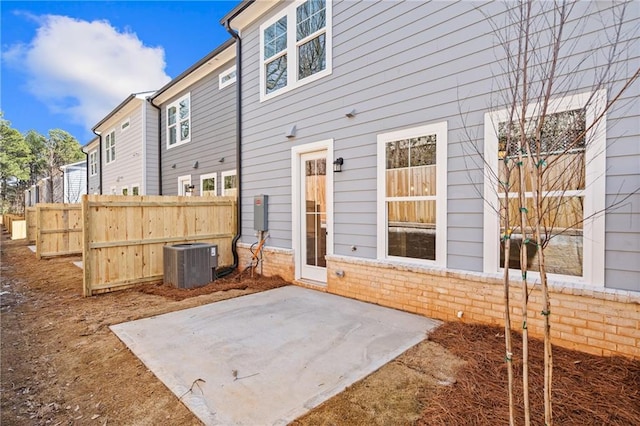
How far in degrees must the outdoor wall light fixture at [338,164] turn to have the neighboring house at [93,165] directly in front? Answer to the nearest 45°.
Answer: approximately 90° to its right

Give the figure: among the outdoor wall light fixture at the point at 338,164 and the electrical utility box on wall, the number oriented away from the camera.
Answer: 0

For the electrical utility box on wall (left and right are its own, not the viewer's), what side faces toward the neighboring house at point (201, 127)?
right

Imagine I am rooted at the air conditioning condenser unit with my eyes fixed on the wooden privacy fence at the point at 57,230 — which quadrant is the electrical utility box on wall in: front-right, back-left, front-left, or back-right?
back-right

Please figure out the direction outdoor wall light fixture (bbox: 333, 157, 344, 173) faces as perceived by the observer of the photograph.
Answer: facing the viewer and to the left of the viewer

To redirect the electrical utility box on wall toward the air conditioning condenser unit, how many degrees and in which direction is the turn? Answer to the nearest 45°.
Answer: approximately 45° to its right

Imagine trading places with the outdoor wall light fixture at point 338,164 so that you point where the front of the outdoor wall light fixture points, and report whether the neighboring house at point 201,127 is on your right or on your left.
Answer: on your right

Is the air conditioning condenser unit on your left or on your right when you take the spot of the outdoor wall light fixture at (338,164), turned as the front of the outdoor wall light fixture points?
on your right

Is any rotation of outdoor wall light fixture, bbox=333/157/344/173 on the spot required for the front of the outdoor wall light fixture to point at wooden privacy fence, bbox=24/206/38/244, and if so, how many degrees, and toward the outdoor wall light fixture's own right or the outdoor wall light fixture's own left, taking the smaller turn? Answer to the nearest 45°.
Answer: approximately 90° to the outdoor wall light fixture's own right

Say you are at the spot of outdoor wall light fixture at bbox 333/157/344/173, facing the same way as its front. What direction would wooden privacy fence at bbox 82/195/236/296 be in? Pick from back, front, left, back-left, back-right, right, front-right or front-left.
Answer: front-right

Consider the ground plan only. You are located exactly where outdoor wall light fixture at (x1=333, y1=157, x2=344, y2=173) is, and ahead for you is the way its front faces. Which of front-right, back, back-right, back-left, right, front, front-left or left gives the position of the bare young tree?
left

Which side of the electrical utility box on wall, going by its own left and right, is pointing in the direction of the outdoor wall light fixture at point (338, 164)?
left

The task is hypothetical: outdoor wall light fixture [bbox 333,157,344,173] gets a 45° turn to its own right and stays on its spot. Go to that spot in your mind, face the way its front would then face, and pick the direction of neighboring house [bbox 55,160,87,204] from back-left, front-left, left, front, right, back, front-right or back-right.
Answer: front-right
